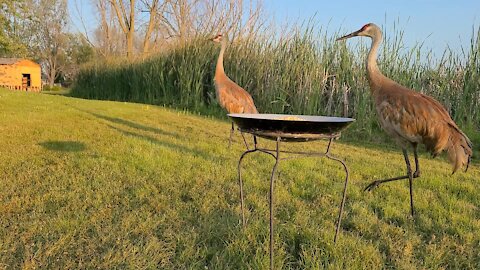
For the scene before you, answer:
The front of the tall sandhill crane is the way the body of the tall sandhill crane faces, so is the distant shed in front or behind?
in front

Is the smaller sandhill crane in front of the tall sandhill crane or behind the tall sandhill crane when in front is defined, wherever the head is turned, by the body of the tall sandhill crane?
in front

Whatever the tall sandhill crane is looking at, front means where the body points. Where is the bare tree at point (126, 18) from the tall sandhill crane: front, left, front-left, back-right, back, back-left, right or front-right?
front-right

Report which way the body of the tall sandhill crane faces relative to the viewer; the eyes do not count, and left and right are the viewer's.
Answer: facing to the left of the viewer
